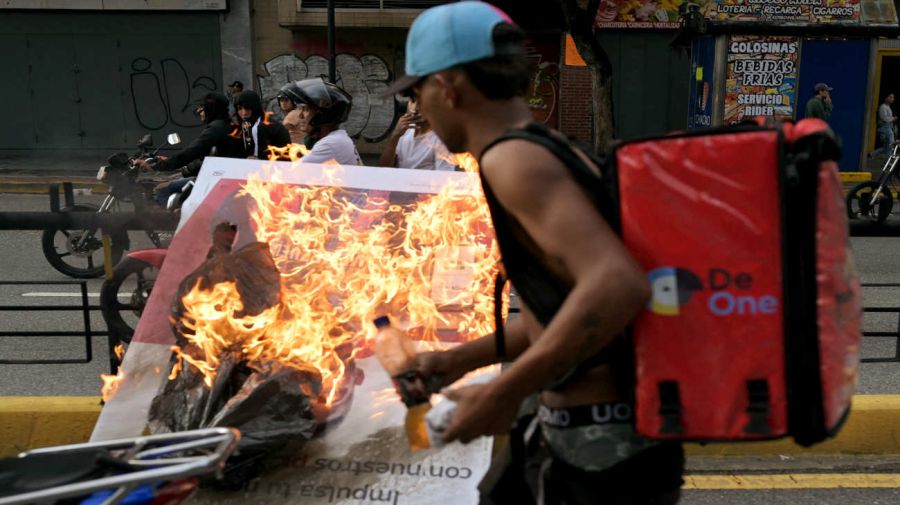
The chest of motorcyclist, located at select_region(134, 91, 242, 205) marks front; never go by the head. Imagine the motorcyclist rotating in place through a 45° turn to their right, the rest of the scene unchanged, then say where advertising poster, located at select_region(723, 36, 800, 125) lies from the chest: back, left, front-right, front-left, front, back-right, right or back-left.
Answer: right

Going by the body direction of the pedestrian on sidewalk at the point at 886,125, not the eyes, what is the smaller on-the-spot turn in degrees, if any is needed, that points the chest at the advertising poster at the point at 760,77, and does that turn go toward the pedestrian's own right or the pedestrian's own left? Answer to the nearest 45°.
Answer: approximately 135° to the pedestrian's own right

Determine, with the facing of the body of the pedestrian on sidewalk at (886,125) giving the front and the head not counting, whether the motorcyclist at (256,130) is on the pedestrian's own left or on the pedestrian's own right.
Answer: on the pedestrian's own right

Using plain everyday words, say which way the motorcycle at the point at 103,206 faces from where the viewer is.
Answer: facing to the left of the viewer

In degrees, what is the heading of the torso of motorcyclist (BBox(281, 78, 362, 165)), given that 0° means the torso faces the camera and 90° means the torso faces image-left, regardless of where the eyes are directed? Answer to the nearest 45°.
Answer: approximately 90°

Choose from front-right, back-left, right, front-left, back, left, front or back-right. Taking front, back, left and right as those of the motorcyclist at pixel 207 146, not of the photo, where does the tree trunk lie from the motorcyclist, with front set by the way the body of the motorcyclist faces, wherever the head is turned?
back-right

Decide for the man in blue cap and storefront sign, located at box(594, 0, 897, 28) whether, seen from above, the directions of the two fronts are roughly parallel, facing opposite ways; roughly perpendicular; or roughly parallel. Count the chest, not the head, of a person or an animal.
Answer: roughly perpendicular

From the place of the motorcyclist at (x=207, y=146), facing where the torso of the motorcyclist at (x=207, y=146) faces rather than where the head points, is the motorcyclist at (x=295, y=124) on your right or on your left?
on your left

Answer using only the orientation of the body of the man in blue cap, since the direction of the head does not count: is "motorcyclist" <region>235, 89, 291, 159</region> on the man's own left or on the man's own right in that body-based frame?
on the man's own right
